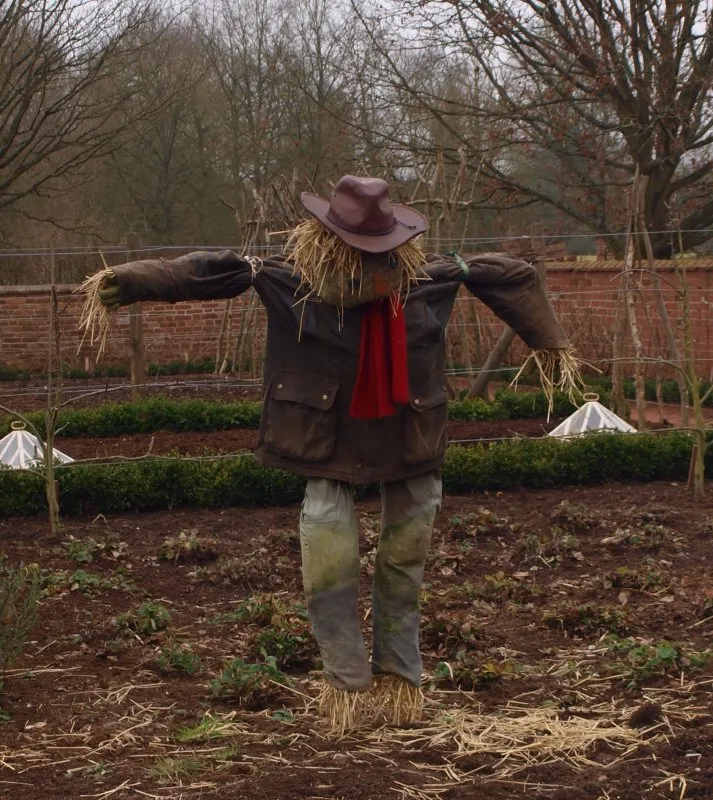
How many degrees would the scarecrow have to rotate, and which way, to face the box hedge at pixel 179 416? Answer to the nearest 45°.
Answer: approximately 180°

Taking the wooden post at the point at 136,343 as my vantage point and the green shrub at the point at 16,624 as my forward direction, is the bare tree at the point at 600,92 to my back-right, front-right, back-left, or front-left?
back-left

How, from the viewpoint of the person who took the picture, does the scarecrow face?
facing the viewer

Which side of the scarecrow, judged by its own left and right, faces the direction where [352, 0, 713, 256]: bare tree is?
back

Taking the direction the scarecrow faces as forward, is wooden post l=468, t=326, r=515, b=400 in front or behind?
behind

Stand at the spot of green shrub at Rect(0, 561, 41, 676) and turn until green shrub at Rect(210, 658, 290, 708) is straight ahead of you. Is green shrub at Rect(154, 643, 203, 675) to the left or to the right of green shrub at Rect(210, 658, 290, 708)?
left

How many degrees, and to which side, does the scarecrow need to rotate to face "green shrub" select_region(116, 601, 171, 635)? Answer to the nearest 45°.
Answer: approximately 135° to its right

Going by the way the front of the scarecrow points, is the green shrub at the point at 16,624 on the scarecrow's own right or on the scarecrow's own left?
on the scarecrow's own right

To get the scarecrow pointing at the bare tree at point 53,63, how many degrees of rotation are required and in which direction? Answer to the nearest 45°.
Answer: approximately 180°
